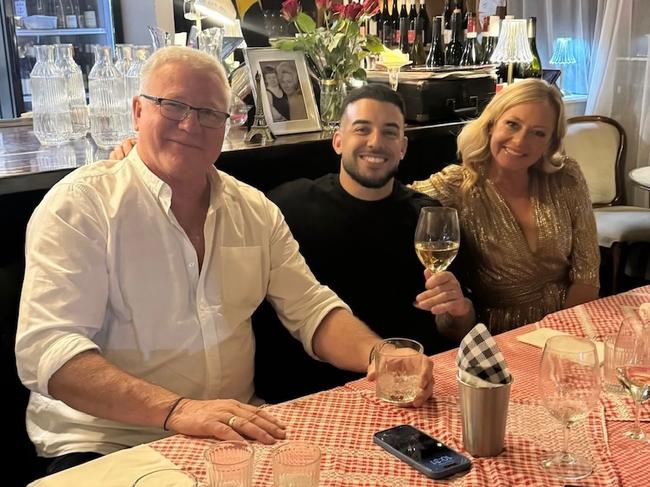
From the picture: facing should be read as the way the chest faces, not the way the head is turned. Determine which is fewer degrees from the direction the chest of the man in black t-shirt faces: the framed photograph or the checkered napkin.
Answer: the checkered napkin

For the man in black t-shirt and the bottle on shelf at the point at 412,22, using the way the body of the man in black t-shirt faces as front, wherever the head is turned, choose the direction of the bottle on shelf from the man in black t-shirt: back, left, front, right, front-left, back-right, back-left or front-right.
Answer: back

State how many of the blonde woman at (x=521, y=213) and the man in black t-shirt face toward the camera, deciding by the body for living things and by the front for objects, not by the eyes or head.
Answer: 2

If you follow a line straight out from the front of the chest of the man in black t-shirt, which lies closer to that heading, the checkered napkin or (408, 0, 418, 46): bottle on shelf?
the checkered napkin

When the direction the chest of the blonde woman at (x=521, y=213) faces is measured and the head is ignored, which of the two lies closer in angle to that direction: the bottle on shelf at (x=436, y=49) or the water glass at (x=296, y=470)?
the water glass

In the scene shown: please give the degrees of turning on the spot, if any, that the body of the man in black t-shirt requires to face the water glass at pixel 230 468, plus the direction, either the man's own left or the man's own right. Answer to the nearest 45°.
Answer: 0° — they already face it

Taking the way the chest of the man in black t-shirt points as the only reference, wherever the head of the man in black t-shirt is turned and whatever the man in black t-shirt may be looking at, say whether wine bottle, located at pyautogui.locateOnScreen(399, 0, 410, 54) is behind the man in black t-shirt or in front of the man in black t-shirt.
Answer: behind

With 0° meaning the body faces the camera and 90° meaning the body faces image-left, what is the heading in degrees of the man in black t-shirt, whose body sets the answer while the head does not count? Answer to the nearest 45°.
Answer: approximately 0°

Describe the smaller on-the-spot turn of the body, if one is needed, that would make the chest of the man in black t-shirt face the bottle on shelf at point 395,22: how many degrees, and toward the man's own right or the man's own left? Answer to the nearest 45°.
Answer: approximately 180°

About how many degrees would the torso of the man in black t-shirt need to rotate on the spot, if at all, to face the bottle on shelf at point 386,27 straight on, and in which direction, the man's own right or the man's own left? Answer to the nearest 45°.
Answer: approximately 180°

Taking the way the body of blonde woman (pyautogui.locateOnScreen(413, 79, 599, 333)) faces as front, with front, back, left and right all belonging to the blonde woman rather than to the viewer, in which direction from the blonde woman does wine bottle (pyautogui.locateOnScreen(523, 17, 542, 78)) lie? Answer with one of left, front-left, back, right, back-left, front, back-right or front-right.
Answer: back
